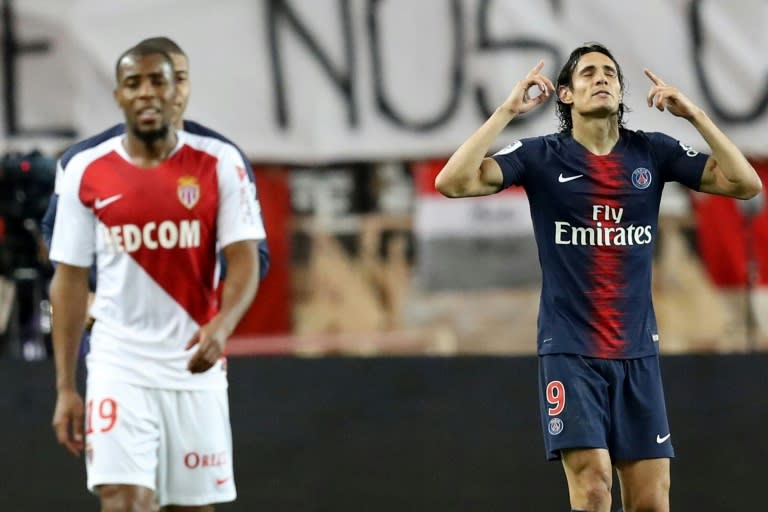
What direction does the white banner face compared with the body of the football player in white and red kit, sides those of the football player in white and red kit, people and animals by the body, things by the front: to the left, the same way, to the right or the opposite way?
the same way

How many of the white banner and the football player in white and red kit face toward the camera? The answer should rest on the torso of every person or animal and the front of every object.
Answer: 2

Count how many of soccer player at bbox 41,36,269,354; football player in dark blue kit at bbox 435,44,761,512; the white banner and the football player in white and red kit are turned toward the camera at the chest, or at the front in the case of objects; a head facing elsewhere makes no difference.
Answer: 4

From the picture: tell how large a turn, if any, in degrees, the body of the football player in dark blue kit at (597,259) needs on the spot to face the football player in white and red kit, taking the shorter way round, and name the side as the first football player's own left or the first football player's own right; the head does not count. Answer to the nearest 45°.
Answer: approximately 45° to the first football player's own right

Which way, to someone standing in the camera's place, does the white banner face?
facing the viewer

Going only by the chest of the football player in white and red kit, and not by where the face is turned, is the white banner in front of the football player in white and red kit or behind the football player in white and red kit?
behind

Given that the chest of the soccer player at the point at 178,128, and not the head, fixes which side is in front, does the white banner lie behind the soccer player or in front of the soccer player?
behind

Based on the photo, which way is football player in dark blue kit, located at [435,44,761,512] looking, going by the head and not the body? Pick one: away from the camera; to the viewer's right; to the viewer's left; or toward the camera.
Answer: toward the camera

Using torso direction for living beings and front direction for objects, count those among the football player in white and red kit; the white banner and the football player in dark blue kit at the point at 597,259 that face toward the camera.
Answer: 3

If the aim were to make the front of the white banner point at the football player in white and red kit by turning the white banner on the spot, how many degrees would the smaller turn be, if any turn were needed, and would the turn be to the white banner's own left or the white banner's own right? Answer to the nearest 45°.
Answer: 0° — it already faces them

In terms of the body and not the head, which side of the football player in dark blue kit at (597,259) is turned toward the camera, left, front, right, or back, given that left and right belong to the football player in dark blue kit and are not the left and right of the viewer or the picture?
front

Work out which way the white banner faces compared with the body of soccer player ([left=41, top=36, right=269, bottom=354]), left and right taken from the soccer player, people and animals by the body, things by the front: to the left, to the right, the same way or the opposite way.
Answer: the same way

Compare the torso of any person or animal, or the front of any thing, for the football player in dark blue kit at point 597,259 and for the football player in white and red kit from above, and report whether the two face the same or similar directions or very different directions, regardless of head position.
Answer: same or similar directions

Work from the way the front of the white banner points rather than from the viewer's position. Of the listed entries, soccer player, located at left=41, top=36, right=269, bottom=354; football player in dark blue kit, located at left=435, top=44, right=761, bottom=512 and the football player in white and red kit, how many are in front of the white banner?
3

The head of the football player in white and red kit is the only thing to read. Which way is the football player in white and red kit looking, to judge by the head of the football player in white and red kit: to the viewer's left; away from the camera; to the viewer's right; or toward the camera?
toward the camera

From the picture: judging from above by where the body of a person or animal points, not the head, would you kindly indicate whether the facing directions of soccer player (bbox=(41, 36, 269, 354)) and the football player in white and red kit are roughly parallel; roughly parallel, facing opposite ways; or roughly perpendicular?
roughly parallel

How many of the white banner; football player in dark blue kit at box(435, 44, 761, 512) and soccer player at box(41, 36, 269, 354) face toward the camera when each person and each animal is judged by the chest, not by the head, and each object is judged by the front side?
3
